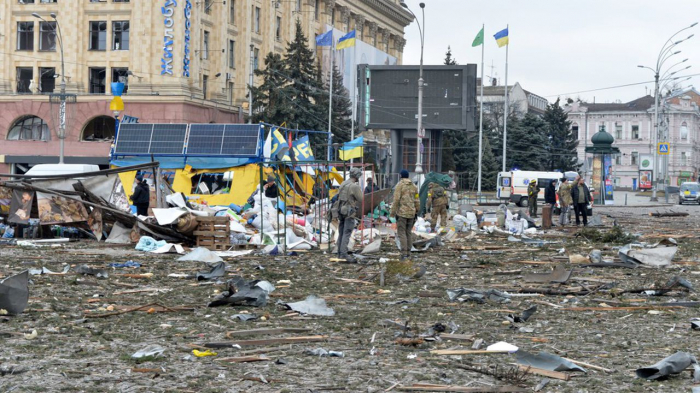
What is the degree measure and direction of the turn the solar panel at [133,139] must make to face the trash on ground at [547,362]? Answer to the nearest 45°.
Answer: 0° — it already faces it

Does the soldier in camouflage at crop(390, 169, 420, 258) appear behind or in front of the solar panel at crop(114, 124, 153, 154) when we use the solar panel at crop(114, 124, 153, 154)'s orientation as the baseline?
in front

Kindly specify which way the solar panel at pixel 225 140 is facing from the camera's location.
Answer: facing the viewer

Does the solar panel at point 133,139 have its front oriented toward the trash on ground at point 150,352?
yes

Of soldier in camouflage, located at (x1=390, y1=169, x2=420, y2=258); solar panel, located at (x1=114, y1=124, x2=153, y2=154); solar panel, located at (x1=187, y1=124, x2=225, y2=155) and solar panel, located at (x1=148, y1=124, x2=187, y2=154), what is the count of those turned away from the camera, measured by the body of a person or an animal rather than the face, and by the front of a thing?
1

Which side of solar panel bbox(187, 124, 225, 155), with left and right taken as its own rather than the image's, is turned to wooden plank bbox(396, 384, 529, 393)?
front

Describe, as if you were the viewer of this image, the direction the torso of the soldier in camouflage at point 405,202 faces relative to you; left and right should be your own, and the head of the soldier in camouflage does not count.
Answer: facing away from the viewer

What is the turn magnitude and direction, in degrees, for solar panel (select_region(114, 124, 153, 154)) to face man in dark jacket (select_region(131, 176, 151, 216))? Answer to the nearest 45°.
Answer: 0° — it already faces them

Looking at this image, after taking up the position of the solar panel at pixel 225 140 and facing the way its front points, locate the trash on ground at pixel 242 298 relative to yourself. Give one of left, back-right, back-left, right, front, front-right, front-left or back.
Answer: front

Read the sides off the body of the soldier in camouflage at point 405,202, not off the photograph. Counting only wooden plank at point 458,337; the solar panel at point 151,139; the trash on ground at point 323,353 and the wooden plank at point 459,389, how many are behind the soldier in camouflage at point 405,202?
3

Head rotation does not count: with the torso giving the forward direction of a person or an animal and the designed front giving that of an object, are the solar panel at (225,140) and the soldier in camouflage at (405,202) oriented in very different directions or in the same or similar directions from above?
very different directions

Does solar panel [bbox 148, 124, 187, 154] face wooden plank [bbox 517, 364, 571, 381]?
yes

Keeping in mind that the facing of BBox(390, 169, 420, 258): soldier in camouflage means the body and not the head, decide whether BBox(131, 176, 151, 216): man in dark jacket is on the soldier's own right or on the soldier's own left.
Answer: on the soldier's own left

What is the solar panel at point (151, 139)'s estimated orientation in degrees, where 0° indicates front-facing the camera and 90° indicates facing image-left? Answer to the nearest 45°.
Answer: approximately 0°

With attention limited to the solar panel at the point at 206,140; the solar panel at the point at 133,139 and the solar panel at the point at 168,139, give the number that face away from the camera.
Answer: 0

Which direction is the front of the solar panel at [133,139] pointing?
toward the camera

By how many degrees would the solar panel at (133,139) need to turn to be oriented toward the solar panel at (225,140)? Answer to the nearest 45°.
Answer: approximately 45° to its left

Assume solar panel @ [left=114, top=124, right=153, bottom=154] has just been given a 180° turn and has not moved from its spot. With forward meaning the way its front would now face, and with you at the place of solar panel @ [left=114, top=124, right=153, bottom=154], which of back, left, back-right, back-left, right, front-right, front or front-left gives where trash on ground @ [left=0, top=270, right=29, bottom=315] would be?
back

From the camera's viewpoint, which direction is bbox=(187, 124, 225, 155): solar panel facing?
toward the camera
